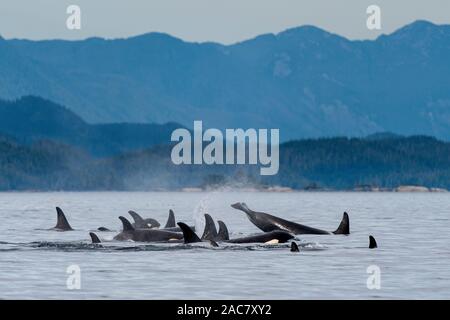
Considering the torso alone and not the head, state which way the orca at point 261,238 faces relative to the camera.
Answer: to the viewer's right

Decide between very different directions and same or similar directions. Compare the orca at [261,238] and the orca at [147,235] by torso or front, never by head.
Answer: same or similar directions

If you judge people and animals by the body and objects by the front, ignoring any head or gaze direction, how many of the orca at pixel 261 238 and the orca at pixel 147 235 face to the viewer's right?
2

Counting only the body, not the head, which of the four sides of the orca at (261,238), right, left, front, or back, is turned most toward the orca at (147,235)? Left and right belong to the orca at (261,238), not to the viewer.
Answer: back

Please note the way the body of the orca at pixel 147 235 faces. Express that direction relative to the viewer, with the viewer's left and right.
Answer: facing to the right of the viewer
